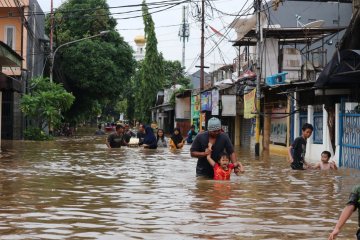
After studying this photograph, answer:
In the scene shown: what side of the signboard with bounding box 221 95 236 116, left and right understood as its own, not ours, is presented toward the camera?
front

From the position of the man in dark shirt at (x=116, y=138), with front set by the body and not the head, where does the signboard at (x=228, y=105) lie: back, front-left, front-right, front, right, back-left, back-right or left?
left

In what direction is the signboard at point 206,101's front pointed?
toward the camera

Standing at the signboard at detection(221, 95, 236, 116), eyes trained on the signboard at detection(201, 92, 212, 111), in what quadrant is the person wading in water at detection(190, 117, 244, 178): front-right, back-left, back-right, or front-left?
back-left

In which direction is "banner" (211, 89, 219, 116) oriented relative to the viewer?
toward the camera

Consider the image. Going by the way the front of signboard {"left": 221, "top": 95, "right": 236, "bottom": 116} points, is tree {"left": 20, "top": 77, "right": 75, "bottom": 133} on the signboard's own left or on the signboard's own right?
on the signboard's own right

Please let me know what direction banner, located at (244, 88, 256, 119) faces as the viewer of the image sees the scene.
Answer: facing the viewer and to the left of the viewer
